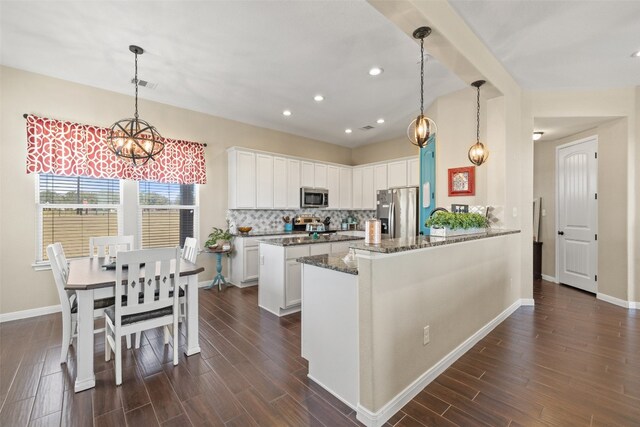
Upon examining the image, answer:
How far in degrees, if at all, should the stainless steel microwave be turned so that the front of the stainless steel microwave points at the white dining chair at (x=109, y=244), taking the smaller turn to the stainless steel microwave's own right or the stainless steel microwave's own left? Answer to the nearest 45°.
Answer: approximately 90° to the stainless steel microwave's own right

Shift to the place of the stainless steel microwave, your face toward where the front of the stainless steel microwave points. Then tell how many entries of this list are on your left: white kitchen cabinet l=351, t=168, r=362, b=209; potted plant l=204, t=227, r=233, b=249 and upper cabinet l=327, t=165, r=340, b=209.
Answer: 2

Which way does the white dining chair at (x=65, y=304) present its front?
to the viewer's right

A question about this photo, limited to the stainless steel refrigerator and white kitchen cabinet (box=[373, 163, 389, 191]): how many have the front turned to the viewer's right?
0

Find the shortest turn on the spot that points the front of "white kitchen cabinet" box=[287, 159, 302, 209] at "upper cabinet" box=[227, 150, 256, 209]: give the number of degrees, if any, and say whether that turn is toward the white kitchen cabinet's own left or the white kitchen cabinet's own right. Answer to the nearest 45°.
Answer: approximately 90° to the white kitchen cabinet's own right

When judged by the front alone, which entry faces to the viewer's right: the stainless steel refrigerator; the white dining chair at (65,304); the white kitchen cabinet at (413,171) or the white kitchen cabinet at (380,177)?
the white dining chair

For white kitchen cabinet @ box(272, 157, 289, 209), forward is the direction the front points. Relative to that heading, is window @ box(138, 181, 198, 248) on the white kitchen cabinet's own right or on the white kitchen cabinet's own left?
on the white kitchen cabinet's own right

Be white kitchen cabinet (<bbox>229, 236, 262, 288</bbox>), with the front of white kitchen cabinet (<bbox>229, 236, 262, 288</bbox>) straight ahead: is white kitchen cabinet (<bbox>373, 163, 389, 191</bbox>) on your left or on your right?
on your left

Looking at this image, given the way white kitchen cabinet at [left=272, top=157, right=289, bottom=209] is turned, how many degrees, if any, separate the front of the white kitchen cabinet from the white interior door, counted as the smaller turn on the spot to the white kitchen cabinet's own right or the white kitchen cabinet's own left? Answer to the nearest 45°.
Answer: approximately 45° to the white kitchen cabinet's own left

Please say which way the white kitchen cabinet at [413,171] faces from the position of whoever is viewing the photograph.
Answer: facing the viewer and to the left of the viewer

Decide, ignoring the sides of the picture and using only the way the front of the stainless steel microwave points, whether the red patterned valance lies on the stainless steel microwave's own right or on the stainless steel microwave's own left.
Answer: on the stainless steel microwave's own right

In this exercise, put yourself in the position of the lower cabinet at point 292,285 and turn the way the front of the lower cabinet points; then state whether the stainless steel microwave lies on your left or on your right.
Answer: on your left

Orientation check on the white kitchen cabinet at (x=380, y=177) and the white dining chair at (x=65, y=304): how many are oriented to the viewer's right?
1

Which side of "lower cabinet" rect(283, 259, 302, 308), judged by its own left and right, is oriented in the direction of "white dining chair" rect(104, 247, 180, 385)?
right

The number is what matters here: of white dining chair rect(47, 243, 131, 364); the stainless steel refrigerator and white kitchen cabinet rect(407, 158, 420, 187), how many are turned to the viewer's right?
1

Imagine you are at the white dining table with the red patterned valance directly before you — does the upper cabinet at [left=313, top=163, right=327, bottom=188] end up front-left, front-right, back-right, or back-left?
front-right

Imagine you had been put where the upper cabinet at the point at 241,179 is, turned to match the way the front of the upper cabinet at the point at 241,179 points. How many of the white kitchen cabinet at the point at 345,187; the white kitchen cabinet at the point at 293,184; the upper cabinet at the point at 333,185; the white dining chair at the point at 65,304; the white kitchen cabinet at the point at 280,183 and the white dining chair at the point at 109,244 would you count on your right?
2

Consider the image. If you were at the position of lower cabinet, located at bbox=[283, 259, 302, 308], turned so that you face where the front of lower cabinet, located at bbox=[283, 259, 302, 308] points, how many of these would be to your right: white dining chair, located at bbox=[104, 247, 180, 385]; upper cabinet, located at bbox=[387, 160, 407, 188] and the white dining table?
2
